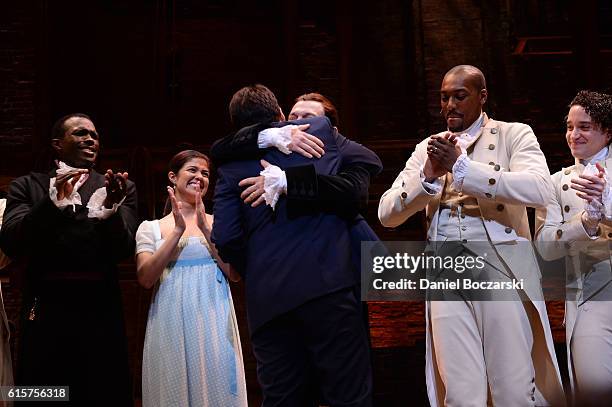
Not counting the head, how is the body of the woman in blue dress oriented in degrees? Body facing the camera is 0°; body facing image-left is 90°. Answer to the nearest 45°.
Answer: approximately 315°

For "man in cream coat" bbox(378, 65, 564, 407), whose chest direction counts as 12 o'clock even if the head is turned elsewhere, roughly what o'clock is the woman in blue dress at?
The woman in blue dress is roughly at 2 o'clock from the man in cream coat.

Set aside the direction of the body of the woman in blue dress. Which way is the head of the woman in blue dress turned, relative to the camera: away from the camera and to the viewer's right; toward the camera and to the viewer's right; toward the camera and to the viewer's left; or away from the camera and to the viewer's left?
toward the camera and to the viewer's right

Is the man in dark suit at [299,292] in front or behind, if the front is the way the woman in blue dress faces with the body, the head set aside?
in front

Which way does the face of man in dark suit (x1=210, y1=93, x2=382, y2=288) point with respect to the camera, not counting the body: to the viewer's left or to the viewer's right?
to the viewer's left

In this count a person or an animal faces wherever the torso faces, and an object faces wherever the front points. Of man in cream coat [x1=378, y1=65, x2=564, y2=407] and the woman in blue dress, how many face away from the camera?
0

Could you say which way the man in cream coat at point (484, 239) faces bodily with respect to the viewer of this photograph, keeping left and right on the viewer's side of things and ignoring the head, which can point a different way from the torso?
facing the viewer and to the left of the viewer

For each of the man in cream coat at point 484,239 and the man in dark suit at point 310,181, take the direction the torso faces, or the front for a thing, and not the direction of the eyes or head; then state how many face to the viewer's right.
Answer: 0

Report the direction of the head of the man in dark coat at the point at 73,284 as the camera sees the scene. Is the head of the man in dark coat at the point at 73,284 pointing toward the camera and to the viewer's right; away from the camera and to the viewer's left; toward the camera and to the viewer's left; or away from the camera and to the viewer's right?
toward the camera and to the viewer's right

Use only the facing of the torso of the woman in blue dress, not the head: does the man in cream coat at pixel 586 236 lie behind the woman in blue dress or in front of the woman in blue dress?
in front
